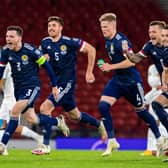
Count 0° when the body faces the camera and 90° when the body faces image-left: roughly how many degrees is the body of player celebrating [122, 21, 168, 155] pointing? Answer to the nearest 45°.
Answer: approximately 45°

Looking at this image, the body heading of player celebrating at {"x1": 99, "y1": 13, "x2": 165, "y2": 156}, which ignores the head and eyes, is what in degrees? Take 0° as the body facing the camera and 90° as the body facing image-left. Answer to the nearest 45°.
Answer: approximately 45°
